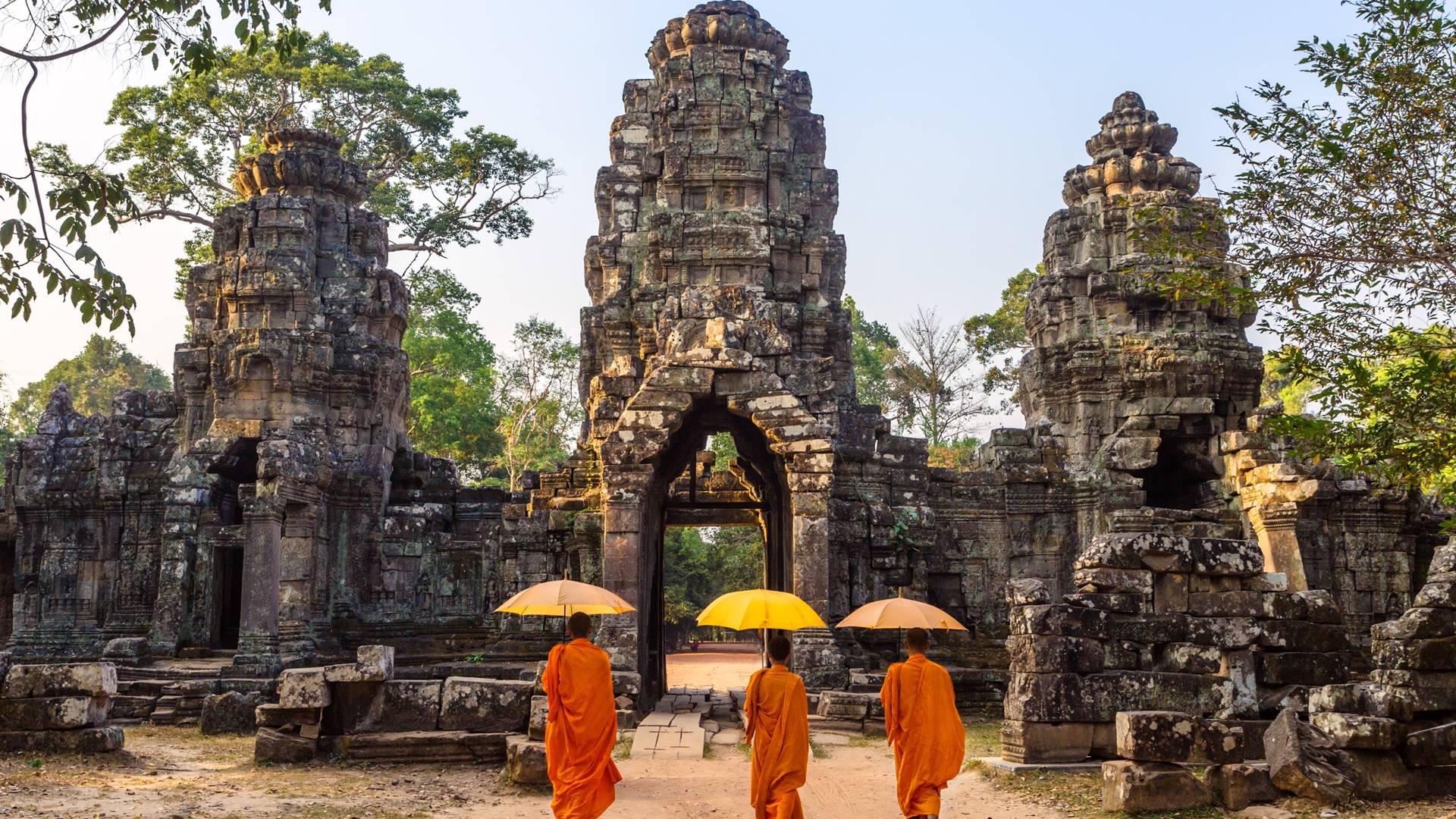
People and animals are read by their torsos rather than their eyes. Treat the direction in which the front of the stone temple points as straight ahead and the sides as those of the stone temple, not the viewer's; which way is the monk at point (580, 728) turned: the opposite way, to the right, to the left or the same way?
the opposite way

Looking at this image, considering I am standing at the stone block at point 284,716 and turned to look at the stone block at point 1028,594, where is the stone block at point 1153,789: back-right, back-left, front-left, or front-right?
front-right

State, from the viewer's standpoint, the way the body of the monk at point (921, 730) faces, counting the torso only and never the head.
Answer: away from the camera

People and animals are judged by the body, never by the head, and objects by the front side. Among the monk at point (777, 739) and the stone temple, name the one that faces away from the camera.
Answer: the monk

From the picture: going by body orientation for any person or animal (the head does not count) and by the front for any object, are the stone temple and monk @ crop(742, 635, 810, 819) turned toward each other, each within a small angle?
yes

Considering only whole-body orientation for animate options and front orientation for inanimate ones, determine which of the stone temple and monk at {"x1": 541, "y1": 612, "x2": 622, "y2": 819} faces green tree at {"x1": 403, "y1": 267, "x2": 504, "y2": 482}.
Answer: the monk

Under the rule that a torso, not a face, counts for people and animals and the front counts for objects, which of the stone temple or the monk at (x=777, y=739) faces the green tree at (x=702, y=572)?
the monk

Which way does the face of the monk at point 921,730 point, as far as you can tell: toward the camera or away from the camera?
away from the camera

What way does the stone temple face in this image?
toward the camera

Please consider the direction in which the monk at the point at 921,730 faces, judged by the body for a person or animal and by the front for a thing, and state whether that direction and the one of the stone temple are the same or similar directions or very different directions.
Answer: very different directions

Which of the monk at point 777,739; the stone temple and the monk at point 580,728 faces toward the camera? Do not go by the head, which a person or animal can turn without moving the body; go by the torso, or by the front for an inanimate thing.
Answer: the stone temple

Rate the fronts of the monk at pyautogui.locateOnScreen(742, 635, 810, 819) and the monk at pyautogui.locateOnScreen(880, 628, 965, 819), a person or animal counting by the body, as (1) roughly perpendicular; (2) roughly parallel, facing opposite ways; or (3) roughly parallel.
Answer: roughly parallel

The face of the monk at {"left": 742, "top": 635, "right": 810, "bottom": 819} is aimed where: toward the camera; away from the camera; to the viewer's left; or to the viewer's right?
away from the camera

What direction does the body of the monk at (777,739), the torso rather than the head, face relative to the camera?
away from the camera

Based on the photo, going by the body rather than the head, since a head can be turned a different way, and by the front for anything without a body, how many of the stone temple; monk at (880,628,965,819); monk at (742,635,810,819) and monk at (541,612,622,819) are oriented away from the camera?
3

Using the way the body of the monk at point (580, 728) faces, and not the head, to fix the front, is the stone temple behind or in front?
in front

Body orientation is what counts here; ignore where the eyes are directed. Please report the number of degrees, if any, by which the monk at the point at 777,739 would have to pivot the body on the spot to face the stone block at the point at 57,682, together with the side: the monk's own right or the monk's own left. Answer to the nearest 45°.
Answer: approximately 45° to the monk's own left

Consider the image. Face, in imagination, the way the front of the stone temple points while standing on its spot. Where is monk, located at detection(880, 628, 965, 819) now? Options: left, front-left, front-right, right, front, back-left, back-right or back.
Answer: front

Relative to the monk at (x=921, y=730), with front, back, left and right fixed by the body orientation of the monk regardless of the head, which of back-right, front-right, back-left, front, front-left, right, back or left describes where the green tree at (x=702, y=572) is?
front

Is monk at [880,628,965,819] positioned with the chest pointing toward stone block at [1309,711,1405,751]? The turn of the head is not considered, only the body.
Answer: no

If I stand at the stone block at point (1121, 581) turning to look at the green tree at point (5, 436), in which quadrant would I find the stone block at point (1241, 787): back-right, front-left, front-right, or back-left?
back-left

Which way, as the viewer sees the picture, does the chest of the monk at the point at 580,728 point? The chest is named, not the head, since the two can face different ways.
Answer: away from the camera
